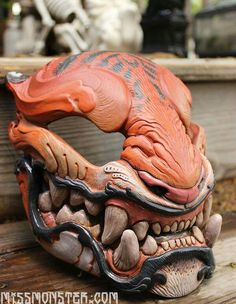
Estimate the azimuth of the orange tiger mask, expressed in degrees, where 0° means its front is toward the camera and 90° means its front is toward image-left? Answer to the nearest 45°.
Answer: approximately 315°

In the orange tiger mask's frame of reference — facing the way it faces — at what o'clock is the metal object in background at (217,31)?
The metal object in background is roughly at 8 o'clock from the orange tiger mask.

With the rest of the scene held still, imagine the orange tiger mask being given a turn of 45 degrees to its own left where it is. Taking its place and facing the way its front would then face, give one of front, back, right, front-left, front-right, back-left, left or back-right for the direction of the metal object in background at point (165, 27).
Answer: left

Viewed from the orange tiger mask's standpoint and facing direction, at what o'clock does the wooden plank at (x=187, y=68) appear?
The wooden plank is roughly at 8 o'clock from the orange tiger mask.
